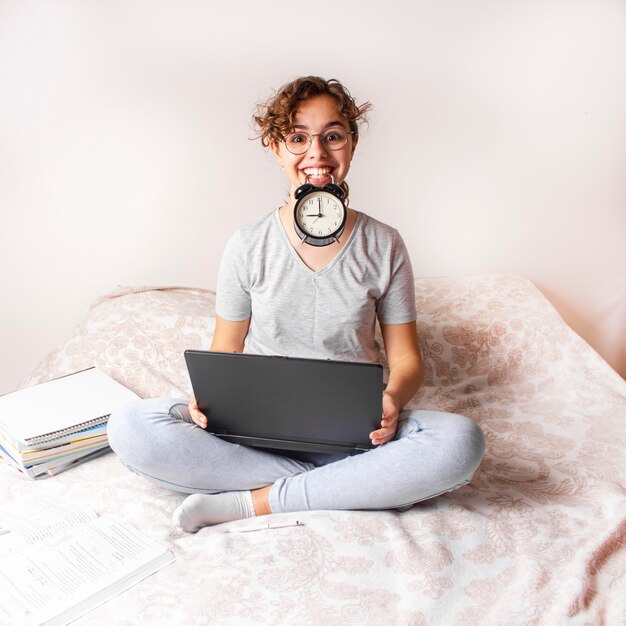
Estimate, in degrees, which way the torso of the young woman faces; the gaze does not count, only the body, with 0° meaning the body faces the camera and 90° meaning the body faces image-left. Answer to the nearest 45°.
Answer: approximately 0°
